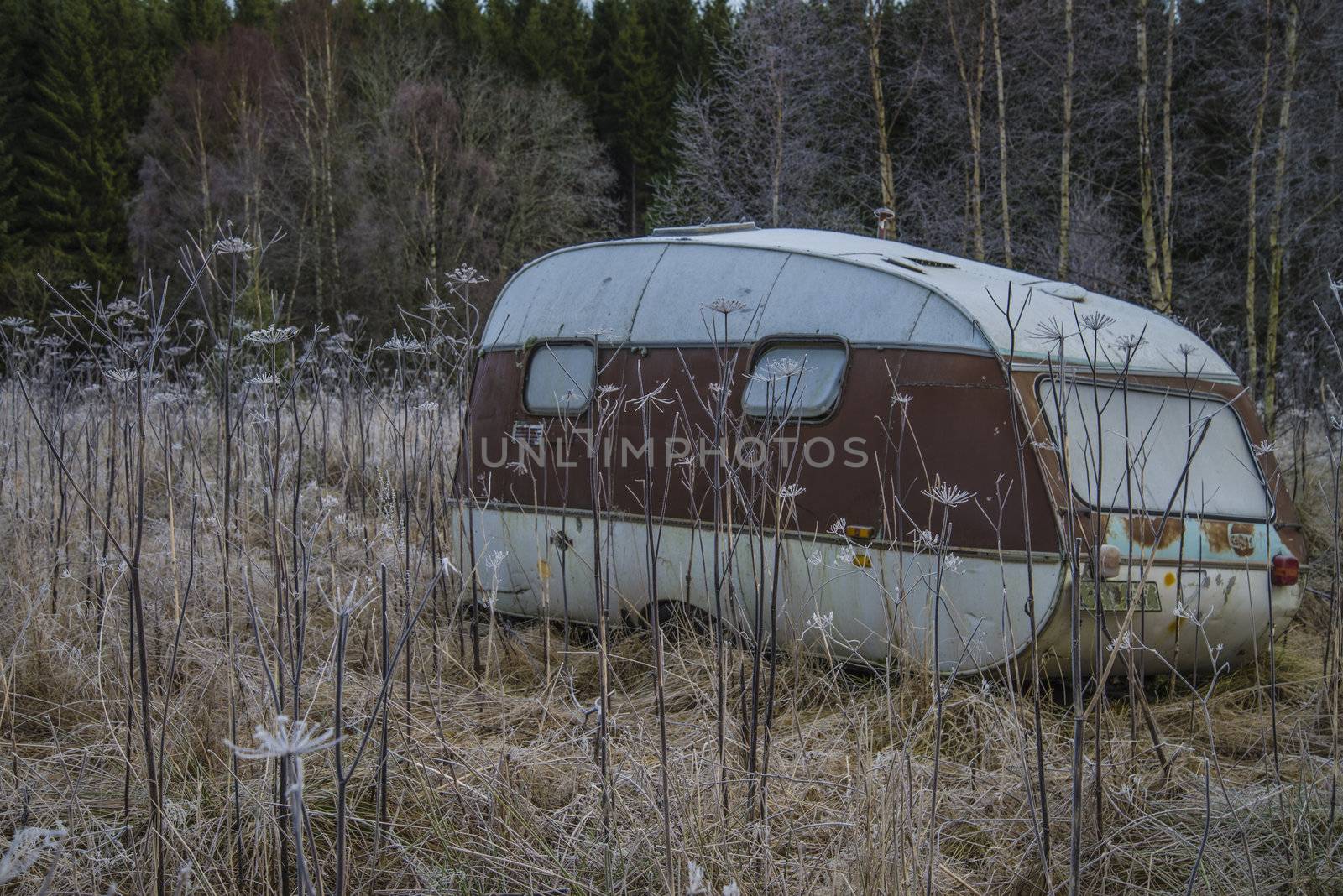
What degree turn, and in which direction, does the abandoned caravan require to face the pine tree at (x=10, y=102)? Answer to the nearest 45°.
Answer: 0° — it already faces it

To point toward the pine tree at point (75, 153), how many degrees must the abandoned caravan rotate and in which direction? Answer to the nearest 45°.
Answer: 0° — it already faces it

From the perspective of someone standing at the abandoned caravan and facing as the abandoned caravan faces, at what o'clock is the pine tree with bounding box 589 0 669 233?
The pine tree is roughly at 1 o'clock from the abandoned caravan.

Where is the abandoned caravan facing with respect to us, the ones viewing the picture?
facing away from the viewer and to the left of the viewer

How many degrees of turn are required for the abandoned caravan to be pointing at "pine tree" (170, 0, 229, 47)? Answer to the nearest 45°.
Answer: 0° — it already faces it
